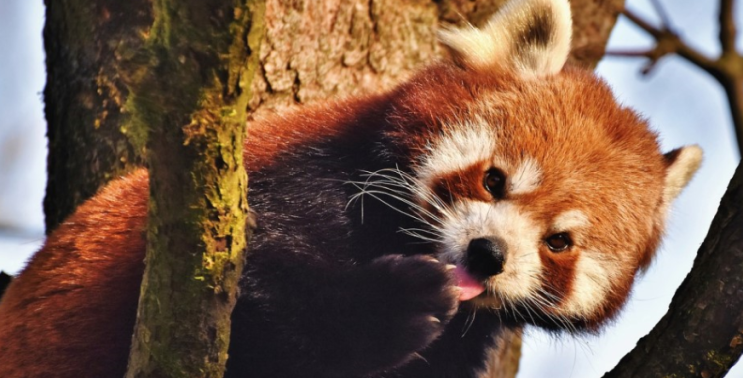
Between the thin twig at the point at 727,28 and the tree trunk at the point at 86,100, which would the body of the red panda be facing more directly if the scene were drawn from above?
the thin twig

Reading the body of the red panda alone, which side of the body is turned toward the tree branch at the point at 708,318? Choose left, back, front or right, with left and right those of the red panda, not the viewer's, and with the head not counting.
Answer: front

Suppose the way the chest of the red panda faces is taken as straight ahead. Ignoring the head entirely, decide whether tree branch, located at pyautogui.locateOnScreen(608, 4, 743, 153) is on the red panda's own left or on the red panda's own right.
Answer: on the red panda's own left

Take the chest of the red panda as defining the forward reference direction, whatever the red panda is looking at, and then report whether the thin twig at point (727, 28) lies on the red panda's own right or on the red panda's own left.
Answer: on the red panda's own left

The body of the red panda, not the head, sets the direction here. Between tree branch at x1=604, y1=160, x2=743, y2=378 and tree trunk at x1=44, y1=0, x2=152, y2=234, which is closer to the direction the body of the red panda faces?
the tree branch

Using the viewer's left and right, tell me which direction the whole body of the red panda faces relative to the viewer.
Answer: facing the viewer and to the right of the viewer

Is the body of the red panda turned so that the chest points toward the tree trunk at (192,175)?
no
